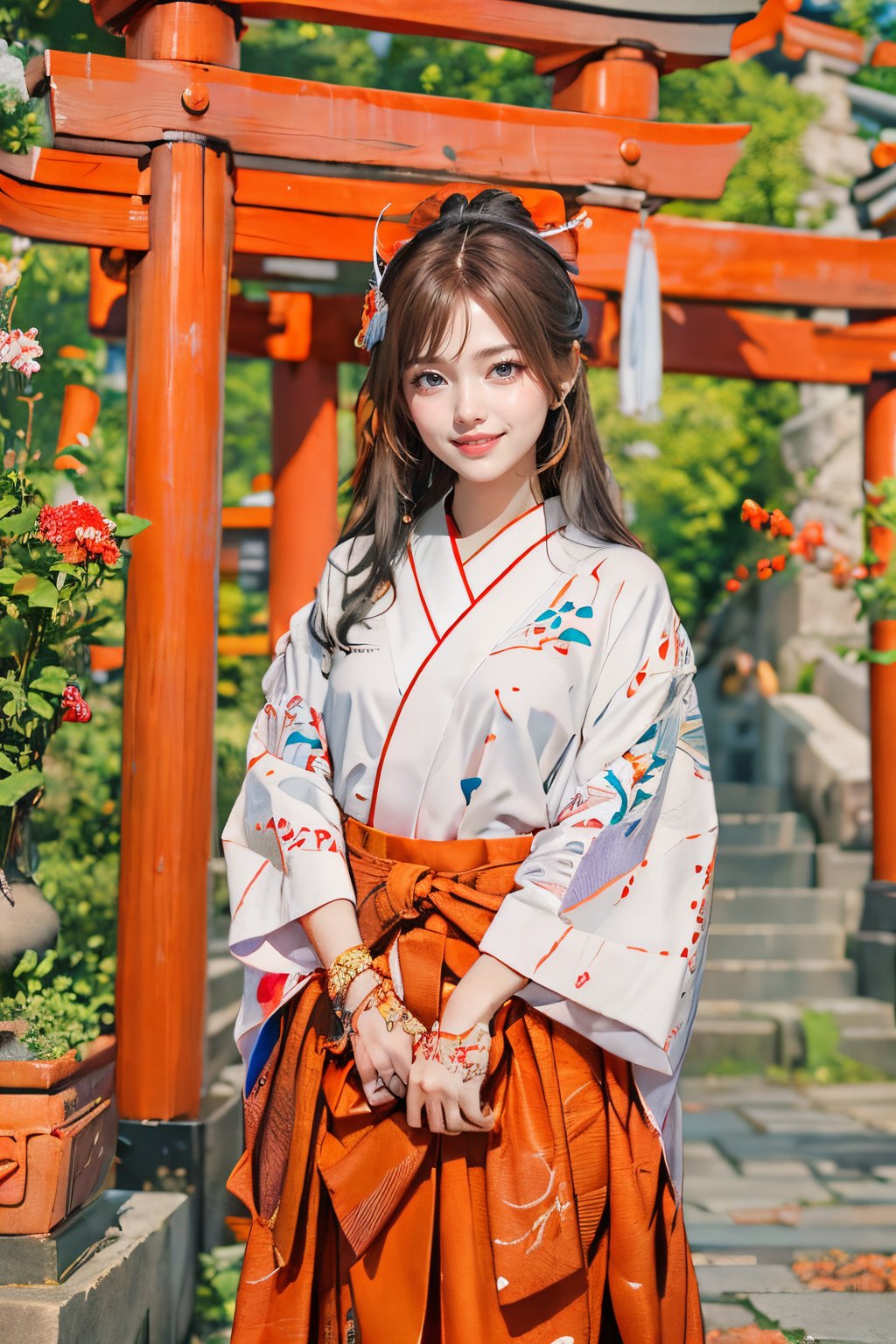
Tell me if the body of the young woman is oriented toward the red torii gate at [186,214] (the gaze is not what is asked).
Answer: no

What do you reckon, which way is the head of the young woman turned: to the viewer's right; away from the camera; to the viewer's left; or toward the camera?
toward the camera

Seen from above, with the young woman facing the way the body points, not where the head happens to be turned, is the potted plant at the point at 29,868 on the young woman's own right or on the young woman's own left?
on the young woman's own right

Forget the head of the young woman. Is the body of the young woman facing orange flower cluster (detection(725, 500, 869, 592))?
no

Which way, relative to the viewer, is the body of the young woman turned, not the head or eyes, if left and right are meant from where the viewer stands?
facing the viewer

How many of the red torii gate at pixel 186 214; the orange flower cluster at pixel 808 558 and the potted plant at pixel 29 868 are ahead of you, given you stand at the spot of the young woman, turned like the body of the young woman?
0

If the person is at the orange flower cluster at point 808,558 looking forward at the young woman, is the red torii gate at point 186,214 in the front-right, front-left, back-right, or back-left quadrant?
front-right
